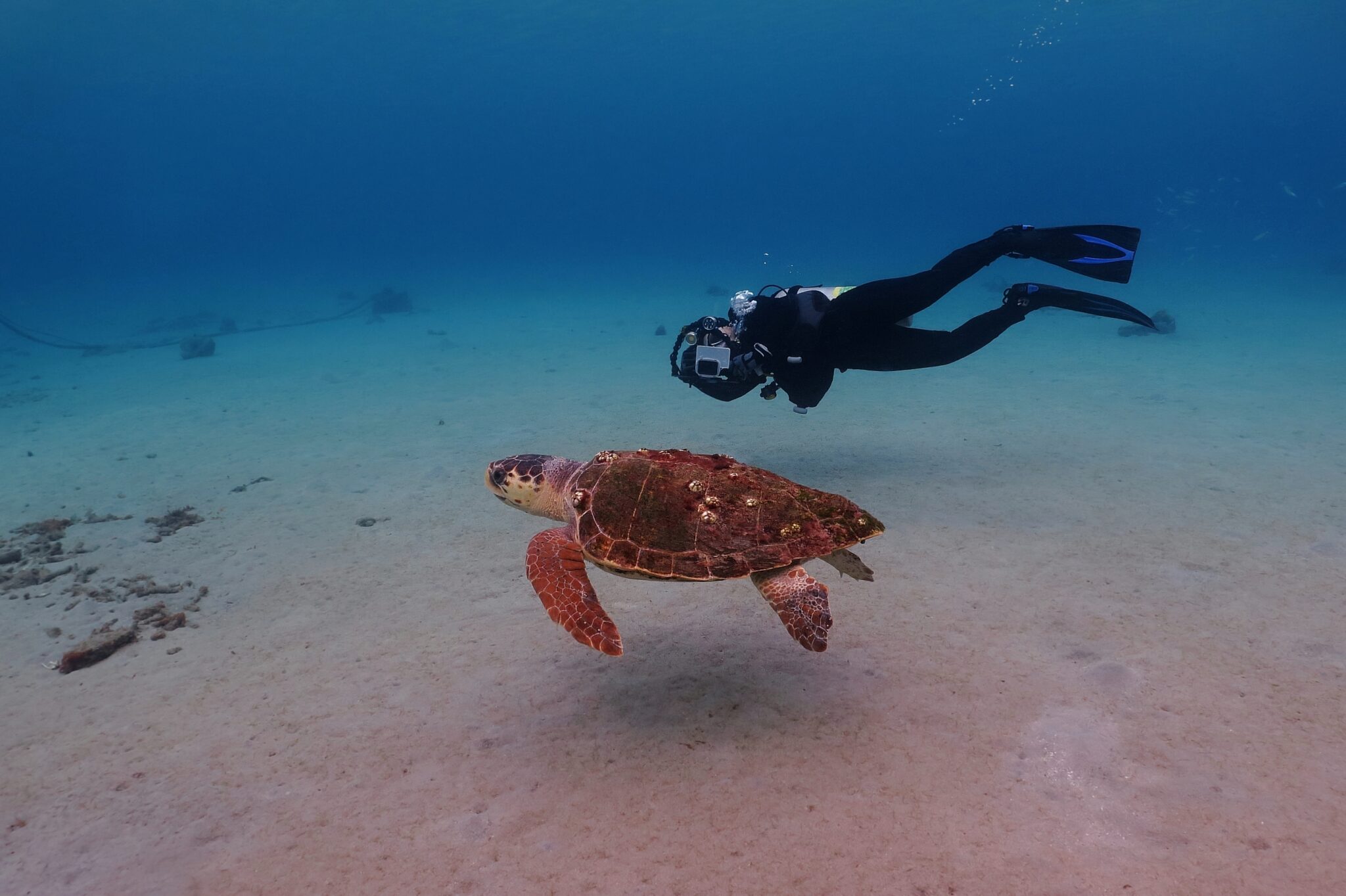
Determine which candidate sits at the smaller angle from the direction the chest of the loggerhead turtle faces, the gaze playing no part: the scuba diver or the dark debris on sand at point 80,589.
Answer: the dark debris on sand

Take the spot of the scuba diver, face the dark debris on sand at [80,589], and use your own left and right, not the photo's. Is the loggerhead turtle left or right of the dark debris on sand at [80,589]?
left

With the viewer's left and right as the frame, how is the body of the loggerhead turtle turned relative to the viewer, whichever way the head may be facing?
facing to the left of the viewer

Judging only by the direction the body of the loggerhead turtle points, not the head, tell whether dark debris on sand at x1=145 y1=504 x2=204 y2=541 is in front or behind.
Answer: in front

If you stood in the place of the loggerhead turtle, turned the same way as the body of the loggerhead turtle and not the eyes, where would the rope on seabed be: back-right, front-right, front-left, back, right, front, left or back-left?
front-right

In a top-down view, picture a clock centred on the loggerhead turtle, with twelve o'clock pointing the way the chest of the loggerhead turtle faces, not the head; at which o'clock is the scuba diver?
The scuba diver is roughly at 4 o'clock from the loggerhead turtle.

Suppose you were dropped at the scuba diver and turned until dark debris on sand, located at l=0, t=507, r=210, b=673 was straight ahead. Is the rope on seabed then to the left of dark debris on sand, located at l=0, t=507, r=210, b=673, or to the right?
right

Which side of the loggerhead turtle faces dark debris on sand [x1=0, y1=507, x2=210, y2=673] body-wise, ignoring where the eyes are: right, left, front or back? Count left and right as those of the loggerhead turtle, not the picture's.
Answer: front
